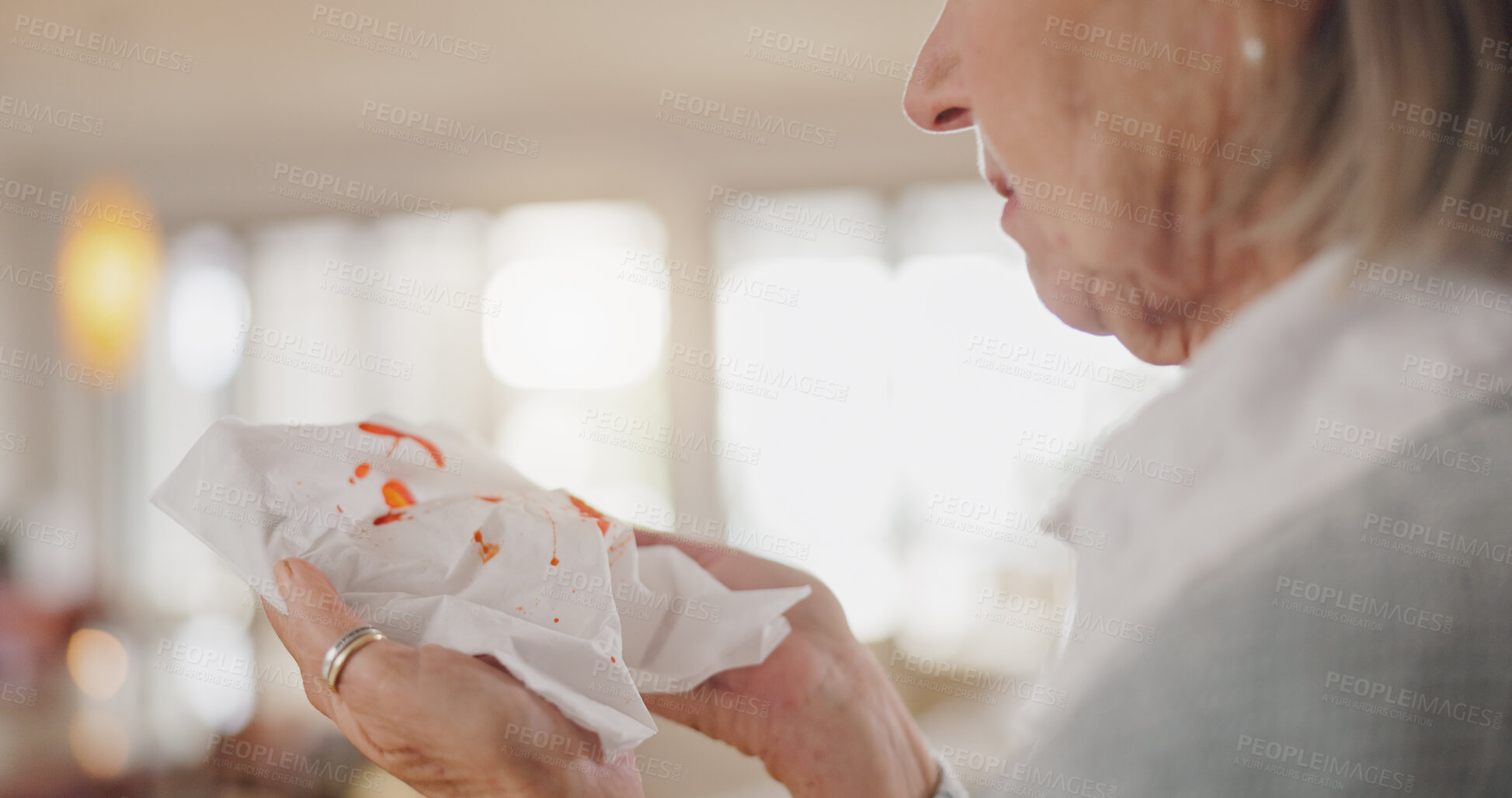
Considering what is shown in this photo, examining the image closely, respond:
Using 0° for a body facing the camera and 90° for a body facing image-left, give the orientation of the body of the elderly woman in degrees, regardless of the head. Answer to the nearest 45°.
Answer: approximately 90°

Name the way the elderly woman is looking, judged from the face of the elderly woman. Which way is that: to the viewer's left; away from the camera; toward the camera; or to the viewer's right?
to the viewer's left
